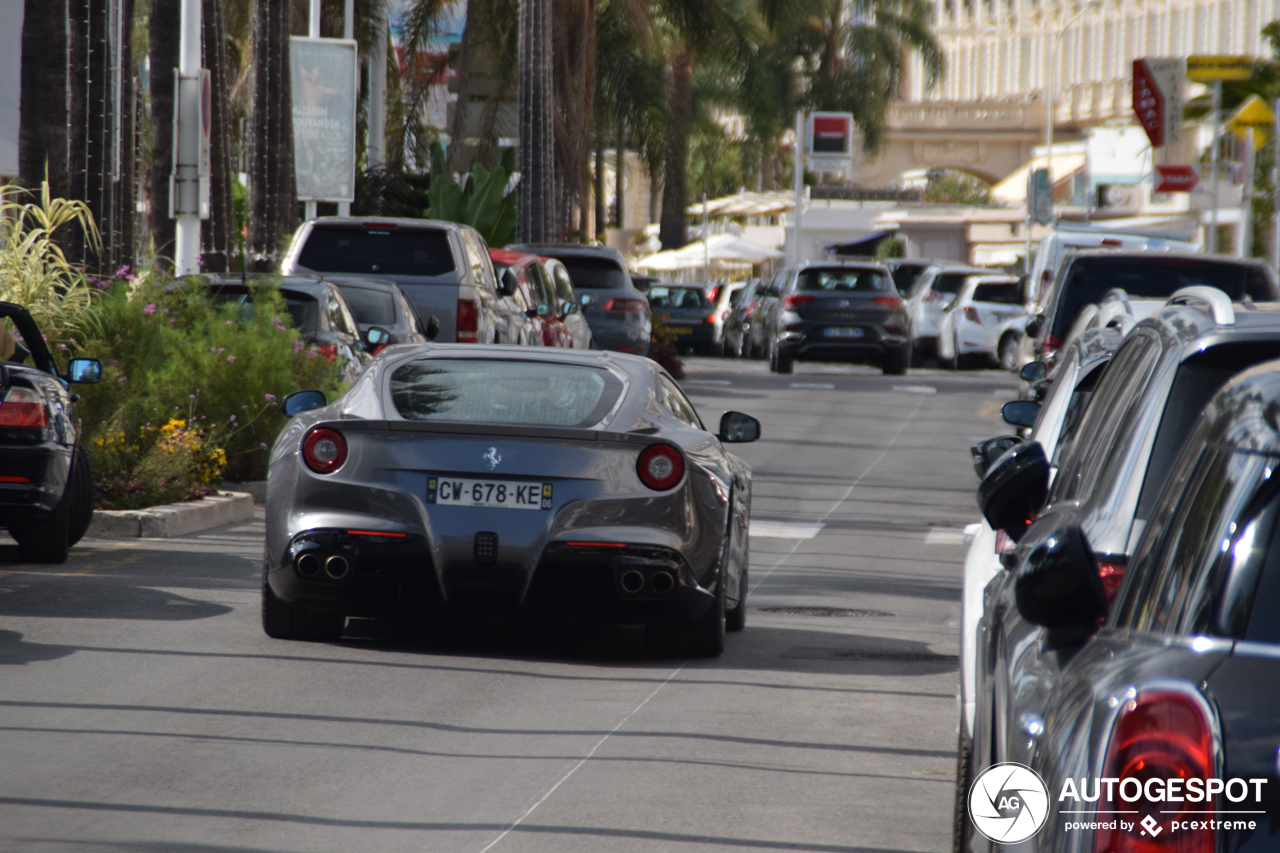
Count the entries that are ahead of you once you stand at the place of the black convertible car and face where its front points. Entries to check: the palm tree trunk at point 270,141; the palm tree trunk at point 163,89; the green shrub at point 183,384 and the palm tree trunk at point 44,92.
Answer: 4

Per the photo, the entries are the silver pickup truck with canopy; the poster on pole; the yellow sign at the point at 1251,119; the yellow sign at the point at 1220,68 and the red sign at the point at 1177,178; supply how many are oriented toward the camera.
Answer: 4

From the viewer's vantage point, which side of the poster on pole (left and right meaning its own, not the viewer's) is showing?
front

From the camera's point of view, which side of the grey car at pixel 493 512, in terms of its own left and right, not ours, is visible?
back

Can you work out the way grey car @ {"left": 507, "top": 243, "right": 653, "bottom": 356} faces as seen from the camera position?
facing away from the viewer

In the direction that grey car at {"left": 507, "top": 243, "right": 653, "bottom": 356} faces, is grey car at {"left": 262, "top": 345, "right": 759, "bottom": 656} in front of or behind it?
behind

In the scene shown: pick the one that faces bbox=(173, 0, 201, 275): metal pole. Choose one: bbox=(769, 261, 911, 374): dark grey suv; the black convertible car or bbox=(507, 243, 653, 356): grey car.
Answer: the black convertible car

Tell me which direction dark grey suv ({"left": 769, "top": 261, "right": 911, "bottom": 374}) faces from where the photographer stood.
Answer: facing away from the viewer

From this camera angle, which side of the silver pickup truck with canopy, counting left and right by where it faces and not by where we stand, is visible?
back

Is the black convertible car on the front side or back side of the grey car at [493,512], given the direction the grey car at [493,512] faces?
on the front side

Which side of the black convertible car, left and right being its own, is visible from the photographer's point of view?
back

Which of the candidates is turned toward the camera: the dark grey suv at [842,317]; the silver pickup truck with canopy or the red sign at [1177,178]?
the red sign

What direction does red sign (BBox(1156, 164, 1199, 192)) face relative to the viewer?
toward the camera

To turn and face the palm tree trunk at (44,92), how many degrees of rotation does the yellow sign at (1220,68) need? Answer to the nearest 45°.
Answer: approximately 45° to its right

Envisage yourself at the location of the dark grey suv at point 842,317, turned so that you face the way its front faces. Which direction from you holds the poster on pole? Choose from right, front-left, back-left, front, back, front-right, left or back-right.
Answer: back-left
